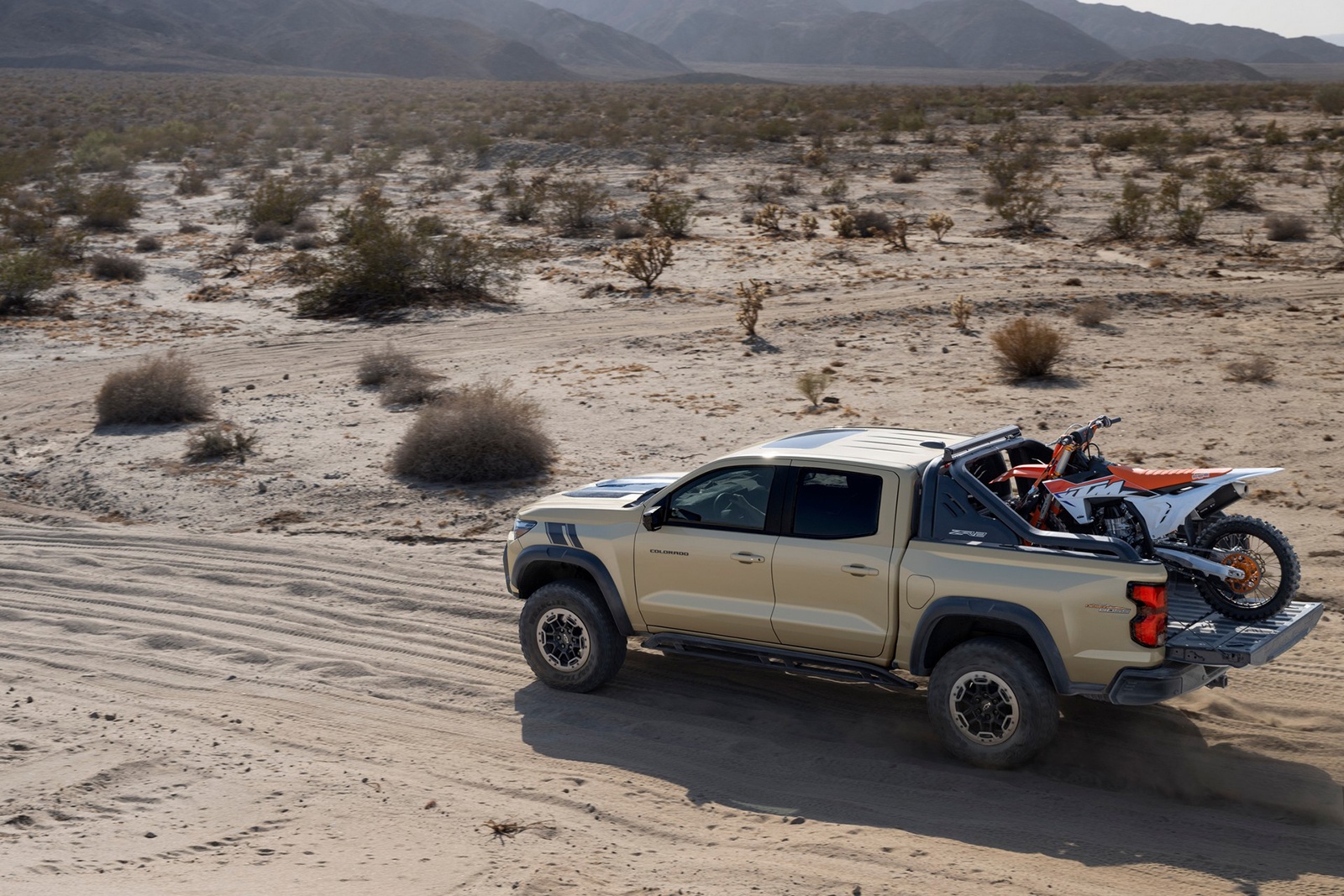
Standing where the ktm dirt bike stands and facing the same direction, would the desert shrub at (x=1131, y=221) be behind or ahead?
ahead

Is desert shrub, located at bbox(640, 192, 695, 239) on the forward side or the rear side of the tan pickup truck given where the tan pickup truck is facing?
on the forward side

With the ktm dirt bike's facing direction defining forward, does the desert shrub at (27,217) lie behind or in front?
in front

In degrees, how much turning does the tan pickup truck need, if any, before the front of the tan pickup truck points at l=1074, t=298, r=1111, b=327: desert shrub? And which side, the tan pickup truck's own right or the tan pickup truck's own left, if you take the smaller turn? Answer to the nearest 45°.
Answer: approximately 45° to the tan pickup truck's own right

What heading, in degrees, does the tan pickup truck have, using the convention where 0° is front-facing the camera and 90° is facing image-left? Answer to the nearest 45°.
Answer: approximately 135°

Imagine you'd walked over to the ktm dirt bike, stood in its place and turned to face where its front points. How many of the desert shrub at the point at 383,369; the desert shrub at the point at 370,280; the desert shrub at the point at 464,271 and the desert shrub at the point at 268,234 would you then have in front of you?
4

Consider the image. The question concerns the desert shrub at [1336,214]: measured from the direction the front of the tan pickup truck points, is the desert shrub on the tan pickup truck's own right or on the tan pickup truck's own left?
on the tan pickup truck's own right

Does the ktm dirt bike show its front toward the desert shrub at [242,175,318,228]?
yes

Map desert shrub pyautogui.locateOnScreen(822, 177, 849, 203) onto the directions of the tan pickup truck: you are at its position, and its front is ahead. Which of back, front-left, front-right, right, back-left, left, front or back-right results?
front-right

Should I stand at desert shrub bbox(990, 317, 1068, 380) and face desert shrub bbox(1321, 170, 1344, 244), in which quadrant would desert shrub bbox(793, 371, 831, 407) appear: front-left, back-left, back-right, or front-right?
back-left

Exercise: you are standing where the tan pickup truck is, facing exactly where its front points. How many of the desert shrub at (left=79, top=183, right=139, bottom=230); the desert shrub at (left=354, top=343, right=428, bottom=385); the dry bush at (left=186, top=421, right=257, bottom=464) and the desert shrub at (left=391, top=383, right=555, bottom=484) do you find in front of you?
4

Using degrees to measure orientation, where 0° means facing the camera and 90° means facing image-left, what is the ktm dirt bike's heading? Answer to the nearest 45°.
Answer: approximately 135°

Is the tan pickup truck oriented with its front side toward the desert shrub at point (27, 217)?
yes
